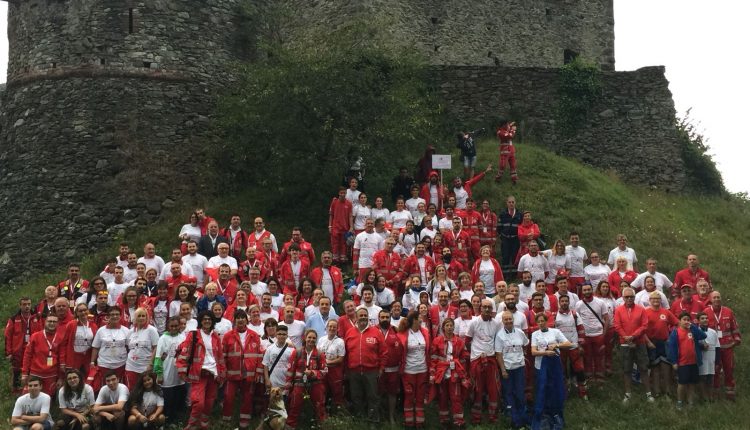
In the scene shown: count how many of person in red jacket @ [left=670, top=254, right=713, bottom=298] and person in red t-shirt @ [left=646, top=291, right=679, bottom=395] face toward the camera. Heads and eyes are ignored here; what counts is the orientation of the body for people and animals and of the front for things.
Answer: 2

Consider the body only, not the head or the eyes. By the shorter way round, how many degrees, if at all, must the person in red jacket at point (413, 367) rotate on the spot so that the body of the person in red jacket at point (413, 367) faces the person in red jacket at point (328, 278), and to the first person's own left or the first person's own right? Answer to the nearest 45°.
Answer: approximately 135° to the first person's own right

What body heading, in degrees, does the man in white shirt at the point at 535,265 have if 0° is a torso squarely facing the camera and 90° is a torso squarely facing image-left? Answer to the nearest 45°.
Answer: approximately 0°

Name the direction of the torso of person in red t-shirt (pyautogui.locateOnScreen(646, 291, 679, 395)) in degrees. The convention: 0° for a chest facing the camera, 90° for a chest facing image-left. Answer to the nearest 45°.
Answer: approximately 0°

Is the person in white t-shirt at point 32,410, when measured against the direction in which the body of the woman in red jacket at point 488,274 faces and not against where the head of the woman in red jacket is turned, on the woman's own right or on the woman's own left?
on the woman's own right

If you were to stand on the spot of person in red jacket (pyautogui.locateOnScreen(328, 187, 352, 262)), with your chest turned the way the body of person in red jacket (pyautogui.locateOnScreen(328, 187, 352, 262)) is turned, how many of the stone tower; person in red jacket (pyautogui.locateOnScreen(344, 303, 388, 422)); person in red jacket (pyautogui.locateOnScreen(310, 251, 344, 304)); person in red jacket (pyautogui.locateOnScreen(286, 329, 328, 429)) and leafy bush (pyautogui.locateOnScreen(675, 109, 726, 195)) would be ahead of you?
3
